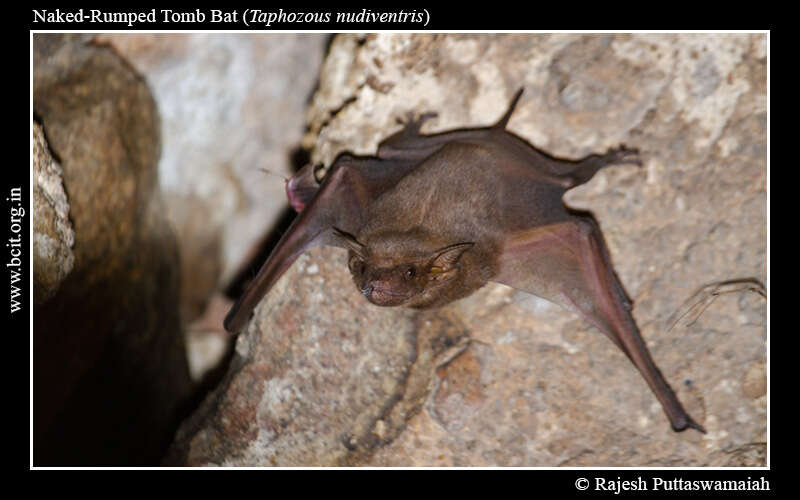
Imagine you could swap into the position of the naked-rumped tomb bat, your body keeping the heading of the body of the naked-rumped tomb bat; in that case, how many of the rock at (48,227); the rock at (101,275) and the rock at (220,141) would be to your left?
0

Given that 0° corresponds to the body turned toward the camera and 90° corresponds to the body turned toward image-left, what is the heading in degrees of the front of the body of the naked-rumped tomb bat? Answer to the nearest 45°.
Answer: approximately 45°

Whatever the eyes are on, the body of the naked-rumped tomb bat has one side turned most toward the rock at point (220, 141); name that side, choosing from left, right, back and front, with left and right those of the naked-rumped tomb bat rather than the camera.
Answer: right

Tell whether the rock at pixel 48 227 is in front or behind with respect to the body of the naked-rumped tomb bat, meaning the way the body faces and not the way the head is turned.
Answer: in front

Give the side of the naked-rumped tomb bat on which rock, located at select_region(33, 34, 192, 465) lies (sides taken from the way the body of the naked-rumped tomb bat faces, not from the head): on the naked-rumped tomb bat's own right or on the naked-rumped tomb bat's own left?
on the naked-rumped tomb bat's own right
